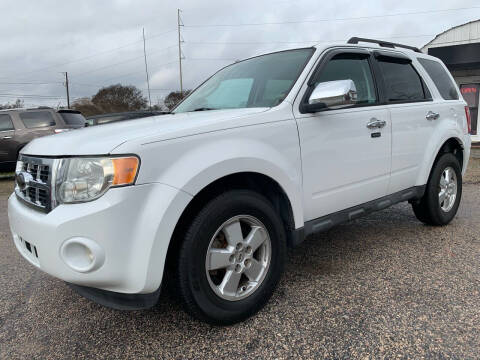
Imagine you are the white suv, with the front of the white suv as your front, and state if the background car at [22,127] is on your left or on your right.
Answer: on your right

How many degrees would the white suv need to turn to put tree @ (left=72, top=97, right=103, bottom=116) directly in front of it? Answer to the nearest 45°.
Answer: approximately 135° to its right

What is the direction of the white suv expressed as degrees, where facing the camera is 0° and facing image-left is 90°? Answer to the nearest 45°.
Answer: approximately 45°
